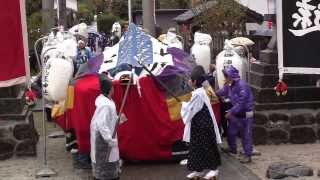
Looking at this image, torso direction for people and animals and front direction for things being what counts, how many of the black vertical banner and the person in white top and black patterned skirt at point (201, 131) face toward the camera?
1

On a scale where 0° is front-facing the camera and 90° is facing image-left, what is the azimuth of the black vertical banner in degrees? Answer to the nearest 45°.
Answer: approximately 0°

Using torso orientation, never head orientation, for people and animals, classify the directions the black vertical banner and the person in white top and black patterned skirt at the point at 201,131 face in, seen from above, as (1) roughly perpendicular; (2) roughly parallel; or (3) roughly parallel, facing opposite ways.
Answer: roughly perpendicular

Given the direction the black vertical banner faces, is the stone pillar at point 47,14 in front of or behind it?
behind

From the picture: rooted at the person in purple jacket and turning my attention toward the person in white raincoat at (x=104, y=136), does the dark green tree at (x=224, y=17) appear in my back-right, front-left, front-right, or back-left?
back-right

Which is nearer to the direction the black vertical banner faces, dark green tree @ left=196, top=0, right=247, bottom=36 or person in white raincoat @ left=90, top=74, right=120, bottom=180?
the person in white raincoat

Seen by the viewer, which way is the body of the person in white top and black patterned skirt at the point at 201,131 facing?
to the viewer's left

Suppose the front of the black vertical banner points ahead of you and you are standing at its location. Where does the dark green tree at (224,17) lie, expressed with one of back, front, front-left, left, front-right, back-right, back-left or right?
back

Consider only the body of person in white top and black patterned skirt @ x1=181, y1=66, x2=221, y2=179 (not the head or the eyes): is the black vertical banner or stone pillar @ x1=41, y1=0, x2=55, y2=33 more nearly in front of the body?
the stone pillar
